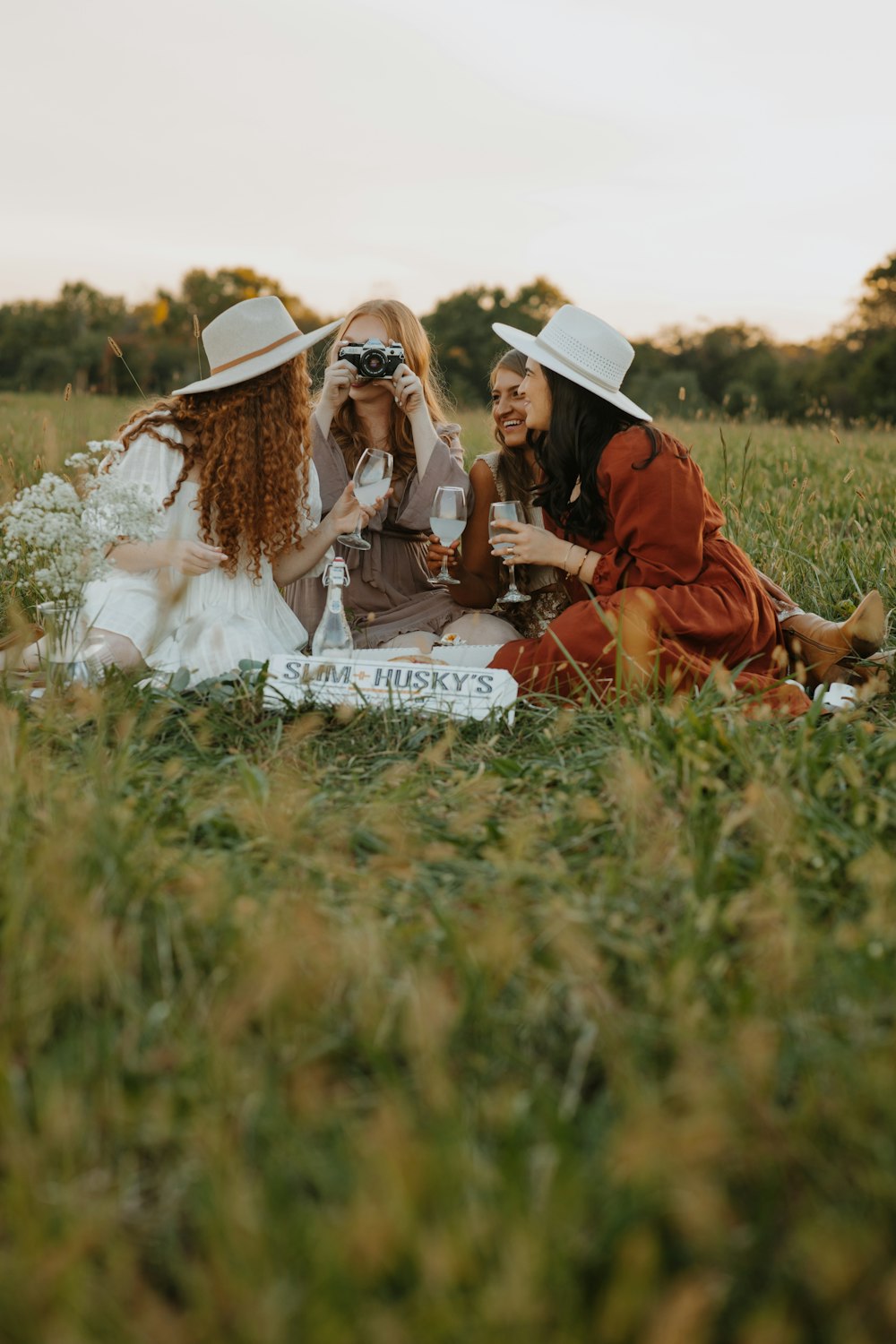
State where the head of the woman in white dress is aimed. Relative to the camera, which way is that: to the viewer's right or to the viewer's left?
to the viewer's right

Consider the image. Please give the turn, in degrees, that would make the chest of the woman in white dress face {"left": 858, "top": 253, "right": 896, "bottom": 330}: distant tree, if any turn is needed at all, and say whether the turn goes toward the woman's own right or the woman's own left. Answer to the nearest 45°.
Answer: approximately 90° to the woman's own left

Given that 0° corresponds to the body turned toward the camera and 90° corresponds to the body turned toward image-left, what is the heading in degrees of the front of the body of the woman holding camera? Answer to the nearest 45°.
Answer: approximately 0°

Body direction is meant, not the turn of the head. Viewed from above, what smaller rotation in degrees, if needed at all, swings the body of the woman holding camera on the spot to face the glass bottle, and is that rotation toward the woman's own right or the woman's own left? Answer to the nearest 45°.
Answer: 0° — they already face it

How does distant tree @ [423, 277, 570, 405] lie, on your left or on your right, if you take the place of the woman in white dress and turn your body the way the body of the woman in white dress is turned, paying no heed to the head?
on your left

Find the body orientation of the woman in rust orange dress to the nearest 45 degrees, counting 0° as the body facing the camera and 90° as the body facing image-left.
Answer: approximately 90°

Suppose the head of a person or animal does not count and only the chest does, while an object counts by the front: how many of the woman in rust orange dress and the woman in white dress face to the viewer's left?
1

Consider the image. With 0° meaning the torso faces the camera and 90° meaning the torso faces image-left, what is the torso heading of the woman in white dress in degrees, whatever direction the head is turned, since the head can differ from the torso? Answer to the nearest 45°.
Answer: approximately 315°

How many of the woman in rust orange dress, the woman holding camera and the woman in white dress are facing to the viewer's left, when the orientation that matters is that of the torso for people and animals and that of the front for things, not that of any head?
1

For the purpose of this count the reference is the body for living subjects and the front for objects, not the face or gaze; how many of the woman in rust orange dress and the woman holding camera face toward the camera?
1

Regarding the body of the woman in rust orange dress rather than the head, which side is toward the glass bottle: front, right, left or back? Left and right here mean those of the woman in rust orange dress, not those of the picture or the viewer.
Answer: front

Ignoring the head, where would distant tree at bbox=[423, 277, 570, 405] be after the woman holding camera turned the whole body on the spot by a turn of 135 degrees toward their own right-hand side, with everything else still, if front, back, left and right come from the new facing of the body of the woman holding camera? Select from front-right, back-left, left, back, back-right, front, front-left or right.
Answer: front-right

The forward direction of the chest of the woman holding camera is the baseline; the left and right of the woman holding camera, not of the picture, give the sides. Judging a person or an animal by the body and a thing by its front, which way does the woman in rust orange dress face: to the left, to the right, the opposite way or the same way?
to the right
